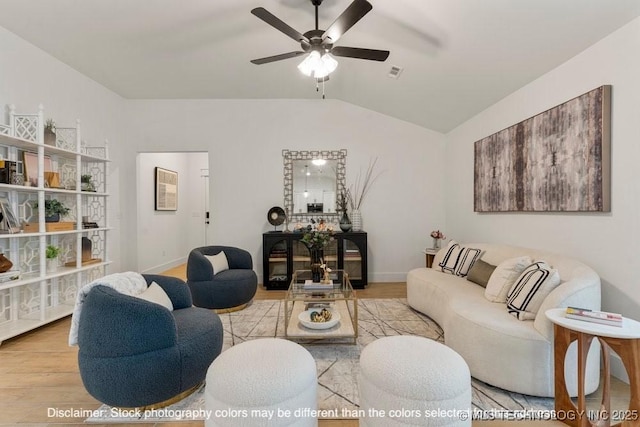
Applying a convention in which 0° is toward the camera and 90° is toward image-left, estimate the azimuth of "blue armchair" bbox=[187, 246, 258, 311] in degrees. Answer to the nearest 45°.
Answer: approximately 315°

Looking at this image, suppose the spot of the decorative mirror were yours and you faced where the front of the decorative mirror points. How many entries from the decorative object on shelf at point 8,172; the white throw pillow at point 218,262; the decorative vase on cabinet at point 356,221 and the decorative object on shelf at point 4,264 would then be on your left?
1

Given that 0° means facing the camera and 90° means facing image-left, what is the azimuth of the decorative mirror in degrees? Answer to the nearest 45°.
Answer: approximately 0°

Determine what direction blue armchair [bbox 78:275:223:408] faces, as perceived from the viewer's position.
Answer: facing to the right of the viewer

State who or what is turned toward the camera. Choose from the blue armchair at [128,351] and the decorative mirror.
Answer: the decorative mirror

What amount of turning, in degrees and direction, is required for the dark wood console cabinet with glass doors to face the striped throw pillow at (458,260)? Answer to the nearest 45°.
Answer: approximately 45° to its left

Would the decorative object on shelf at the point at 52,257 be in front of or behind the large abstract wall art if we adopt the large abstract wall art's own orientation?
in front

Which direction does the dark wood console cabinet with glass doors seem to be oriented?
toward the camera

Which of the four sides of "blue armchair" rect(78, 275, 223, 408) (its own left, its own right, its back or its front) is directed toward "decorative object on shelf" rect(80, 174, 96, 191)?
left

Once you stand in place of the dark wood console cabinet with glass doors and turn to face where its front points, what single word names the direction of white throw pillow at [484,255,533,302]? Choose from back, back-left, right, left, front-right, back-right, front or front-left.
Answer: front-left

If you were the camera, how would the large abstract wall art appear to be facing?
facing the viewer and to the left of the viewer

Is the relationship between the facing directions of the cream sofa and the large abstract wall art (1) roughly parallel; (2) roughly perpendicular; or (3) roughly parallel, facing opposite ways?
roughly parallel

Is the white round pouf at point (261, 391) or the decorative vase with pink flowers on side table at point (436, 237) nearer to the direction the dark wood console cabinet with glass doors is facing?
the white round pouf

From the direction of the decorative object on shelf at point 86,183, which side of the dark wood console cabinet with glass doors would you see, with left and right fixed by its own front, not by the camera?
right
